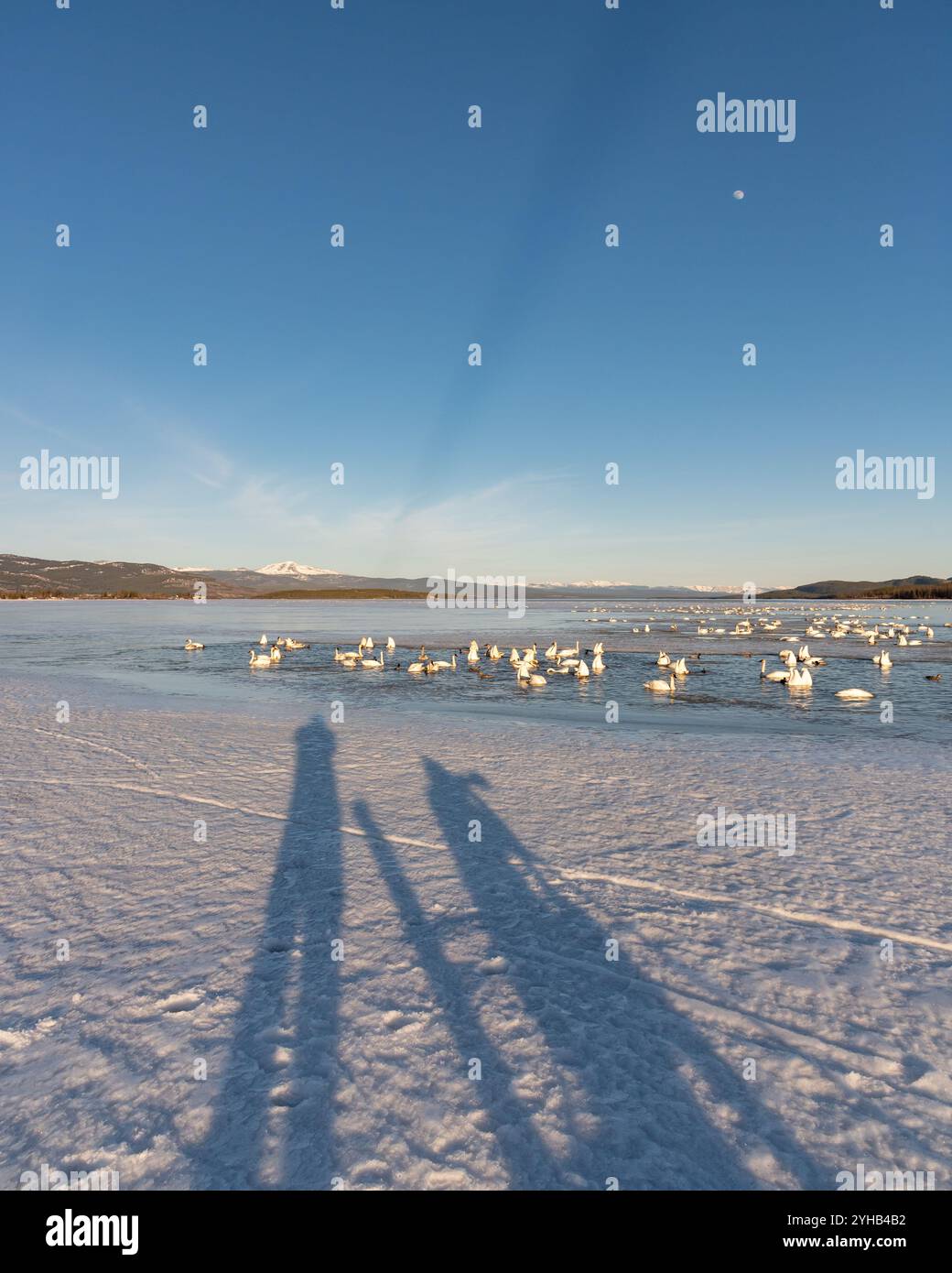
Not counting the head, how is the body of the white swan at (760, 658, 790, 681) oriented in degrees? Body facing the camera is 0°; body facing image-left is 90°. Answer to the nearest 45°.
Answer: approximately 90°
